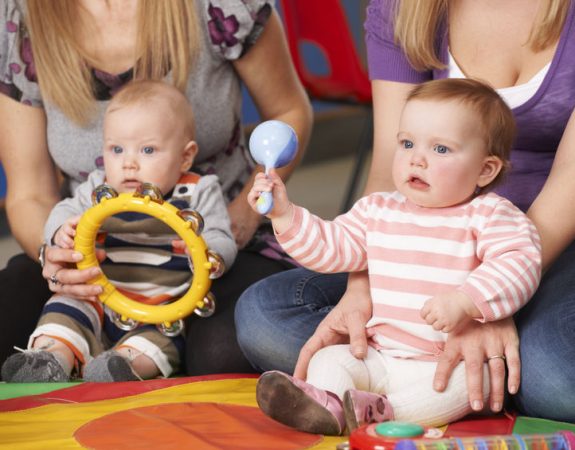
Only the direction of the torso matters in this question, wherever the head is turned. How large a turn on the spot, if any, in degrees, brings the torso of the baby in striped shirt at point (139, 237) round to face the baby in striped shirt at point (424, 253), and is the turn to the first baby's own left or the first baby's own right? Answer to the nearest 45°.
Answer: approximately 90° to the first baby's own left

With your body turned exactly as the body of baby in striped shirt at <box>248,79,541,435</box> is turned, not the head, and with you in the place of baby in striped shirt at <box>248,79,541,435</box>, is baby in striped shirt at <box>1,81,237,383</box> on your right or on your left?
on your right

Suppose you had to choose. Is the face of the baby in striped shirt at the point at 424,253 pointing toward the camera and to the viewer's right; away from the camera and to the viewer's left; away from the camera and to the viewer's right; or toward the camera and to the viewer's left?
toward the camera and to the viewer's left

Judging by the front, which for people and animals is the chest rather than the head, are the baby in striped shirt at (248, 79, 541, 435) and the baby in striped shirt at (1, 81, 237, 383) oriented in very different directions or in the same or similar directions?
same or similar directions

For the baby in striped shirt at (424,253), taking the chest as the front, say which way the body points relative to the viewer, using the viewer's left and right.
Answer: facing the viewer and to the left of the viewer

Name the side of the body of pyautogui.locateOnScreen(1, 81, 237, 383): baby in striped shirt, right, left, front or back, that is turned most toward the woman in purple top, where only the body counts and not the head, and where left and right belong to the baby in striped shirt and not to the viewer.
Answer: left

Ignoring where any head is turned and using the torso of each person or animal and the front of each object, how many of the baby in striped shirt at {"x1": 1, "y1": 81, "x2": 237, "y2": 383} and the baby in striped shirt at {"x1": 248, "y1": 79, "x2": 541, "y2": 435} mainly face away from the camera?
0
